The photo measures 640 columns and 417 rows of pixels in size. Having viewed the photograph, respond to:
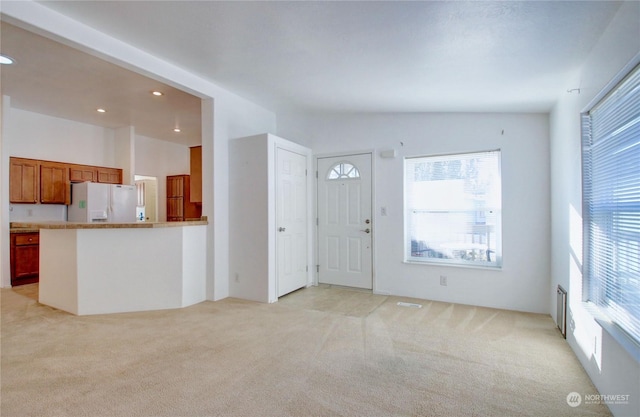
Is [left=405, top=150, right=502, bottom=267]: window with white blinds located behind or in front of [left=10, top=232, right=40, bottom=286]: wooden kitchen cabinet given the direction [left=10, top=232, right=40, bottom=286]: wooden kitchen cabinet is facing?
in front

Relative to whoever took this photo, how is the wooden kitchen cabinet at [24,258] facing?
facing the viewer and to the right of the viewer

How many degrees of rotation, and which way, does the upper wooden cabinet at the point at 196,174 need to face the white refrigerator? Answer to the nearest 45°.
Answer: approximately 45° to its right

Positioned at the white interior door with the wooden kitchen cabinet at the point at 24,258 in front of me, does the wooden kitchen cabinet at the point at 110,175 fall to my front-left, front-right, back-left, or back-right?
front-right

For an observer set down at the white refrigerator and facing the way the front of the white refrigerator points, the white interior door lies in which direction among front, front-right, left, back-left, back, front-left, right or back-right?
front

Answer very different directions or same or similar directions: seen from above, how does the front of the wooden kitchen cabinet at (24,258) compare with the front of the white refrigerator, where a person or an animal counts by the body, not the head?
same or similar directions

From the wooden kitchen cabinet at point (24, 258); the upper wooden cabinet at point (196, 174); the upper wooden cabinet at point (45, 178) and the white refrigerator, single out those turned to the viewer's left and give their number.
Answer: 1

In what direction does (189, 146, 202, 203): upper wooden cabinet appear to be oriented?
to the viewer's left
